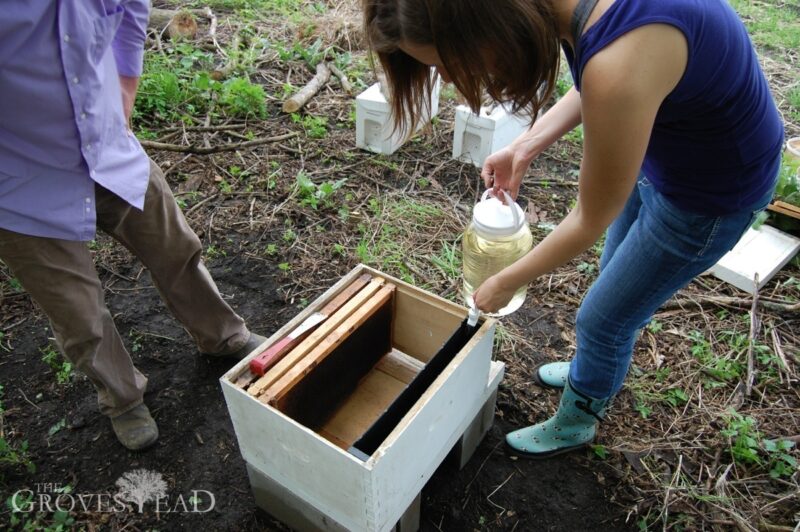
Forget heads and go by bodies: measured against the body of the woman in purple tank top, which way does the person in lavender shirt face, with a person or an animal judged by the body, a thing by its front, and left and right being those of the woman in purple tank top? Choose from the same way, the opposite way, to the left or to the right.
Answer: the opposite way

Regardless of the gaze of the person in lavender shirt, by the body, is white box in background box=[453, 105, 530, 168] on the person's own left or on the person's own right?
on the person's own left

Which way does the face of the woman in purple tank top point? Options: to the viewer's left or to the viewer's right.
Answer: to the viewer's left

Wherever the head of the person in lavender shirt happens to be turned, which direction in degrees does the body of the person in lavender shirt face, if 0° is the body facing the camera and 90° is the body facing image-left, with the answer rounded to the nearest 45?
approximately 315°

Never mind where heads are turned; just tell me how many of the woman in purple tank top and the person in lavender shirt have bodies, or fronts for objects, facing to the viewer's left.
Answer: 1

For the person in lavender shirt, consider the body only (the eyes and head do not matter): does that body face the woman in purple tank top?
yes

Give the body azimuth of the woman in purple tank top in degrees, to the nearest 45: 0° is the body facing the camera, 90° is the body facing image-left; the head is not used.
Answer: approximately 90°

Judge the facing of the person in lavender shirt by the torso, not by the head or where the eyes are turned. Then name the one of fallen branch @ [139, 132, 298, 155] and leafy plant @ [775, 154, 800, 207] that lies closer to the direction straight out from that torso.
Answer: the leafy plant

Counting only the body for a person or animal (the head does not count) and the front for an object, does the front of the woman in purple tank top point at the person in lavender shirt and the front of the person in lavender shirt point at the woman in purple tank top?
yes
